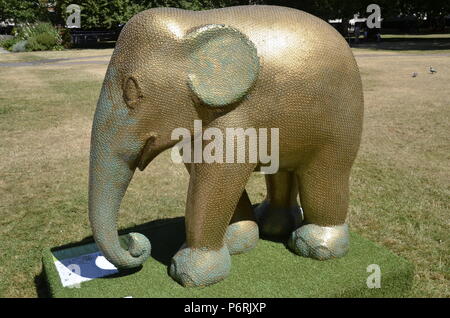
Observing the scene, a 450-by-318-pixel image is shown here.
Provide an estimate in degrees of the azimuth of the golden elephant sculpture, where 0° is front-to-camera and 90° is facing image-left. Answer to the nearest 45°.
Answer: approximately 45°

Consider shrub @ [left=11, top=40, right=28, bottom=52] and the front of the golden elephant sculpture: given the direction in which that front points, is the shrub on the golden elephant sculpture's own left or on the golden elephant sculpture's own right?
on the golden elephant sculpture's own right

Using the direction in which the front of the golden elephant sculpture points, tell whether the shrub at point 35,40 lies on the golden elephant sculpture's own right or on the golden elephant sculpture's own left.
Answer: on the golden elephant sculpture's own right
